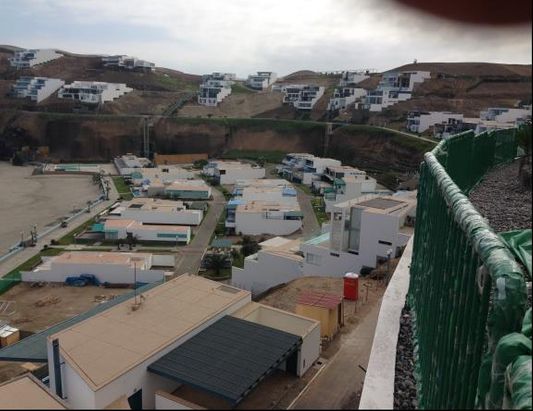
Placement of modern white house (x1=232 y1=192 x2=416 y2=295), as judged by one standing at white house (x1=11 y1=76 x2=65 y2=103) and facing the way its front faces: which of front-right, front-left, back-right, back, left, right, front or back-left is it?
front-left

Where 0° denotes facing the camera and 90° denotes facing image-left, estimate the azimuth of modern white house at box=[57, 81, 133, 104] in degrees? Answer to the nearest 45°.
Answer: approximately 45°

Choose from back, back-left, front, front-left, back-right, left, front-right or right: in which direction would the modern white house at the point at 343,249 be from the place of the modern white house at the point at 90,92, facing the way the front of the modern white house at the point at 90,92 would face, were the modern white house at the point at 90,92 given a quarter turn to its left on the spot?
front-right

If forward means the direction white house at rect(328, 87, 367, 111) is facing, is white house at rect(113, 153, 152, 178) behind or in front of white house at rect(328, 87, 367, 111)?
in front

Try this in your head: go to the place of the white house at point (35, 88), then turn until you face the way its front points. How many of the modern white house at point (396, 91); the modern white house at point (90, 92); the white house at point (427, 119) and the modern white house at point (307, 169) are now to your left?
4

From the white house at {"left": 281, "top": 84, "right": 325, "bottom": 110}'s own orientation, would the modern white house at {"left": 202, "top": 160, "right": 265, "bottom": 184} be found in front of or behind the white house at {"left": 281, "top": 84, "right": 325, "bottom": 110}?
in front

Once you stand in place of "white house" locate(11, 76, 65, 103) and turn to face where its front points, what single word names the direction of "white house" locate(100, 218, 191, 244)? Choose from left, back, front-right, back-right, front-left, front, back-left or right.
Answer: front-left

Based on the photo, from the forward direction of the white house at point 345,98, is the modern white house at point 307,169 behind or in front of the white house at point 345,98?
in front

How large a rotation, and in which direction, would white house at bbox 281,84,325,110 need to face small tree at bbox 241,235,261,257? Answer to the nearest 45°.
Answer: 0° — it already faces it

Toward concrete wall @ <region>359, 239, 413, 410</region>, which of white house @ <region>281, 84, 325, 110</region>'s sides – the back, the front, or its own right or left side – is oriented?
front

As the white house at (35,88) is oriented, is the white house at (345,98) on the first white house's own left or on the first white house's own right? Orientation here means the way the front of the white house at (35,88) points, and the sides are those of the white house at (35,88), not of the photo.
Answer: on the first white house's own left

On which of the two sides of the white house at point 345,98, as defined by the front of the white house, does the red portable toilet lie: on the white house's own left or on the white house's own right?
on the white house's own left

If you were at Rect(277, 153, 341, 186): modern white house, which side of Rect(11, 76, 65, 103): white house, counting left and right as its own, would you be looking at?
left

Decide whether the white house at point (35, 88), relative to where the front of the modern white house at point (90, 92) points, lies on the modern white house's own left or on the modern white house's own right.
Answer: on the modern white house's own right
